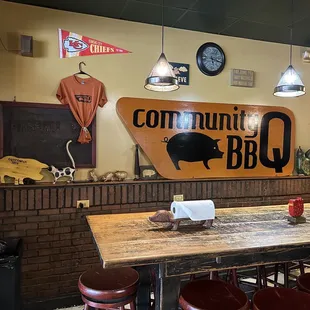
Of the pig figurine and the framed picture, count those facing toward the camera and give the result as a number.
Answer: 1

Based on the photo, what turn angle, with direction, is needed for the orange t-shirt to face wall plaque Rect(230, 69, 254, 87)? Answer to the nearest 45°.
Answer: approximately 90° to its left

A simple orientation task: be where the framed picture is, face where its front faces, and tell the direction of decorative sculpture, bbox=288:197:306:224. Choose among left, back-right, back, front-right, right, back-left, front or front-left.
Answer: front-left

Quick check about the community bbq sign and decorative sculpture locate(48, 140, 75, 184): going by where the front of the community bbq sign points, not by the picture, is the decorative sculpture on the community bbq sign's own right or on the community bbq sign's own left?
on the community bbq sign's own right

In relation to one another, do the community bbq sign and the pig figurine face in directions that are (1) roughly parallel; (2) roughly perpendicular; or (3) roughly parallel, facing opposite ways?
roughly perpendicular

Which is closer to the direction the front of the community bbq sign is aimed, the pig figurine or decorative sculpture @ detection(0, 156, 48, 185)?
the pig figurine

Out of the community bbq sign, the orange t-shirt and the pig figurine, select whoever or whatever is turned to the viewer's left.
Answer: the pig figurine

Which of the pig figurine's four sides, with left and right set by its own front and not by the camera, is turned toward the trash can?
front

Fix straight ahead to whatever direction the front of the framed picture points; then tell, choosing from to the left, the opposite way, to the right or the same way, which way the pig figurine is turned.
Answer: to the right

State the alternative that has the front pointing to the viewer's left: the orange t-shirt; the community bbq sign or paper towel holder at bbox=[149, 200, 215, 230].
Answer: the paper towel holder

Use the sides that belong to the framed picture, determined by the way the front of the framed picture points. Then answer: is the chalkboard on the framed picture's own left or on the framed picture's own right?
on the framed picture's own right

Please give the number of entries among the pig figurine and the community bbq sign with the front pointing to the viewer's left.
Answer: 1

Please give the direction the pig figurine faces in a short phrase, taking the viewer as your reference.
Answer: facing to the left of the viewer
